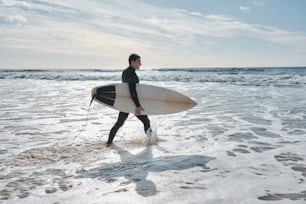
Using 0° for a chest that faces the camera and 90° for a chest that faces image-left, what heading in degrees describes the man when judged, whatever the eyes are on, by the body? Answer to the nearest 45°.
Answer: approximately 270°
